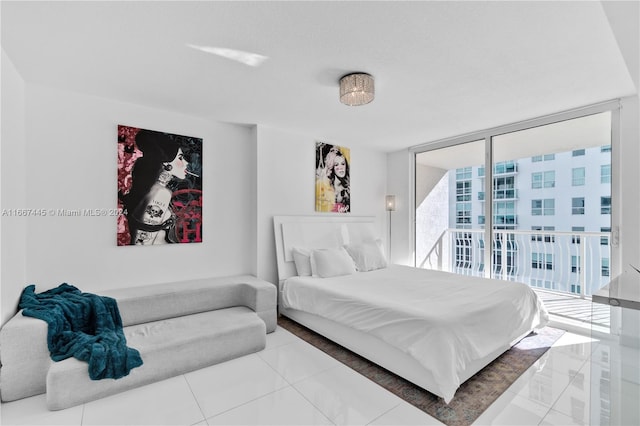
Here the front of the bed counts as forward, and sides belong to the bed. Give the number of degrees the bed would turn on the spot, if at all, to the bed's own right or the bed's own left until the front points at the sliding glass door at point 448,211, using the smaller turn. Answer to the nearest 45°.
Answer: approximately 135° to the bed's own left

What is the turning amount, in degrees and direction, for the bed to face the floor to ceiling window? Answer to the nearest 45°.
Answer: approximately 90° to its left

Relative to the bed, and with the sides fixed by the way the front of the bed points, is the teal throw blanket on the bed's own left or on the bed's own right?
on the bed's own right

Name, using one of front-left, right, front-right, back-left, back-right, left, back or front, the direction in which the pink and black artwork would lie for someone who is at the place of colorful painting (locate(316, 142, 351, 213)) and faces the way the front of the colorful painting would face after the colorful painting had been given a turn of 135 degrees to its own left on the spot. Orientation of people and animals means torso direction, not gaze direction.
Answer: back-left

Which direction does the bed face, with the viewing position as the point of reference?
facing the viewer and to the right of the viewer

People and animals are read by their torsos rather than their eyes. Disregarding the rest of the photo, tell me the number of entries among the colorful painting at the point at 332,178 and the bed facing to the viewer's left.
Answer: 0

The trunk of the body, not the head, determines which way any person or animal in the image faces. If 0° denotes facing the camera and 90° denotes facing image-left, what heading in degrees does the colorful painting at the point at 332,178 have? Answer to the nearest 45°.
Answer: approximately 315°

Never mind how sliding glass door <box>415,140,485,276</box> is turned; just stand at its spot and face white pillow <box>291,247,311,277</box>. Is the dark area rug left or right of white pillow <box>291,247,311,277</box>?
left

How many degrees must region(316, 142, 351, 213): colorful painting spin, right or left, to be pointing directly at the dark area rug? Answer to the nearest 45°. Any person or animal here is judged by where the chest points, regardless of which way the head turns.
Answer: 0° — it already faces it

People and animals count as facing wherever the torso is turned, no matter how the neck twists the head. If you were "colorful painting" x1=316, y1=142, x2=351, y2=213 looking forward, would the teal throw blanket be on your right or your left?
on your right

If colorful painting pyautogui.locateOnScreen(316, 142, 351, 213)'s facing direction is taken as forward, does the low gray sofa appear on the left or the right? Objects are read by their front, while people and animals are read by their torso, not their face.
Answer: on its right
